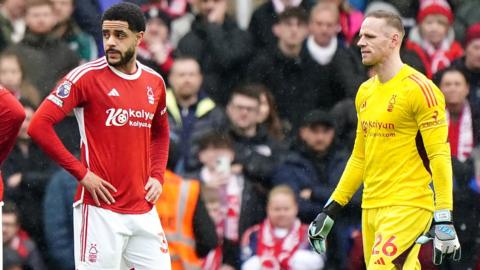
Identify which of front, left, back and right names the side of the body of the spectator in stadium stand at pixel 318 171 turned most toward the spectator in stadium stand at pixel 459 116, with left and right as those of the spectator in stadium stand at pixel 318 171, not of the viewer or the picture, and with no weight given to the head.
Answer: left

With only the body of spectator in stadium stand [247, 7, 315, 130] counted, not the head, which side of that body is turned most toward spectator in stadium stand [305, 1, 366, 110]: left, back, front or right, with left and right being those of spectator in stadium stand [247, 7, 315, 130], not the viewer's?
left

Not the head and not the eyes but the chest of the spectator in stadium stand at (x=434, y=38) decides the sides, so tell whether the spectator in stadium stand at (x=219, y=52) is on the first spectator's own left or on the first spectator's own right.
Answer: on the first spectator's own right
